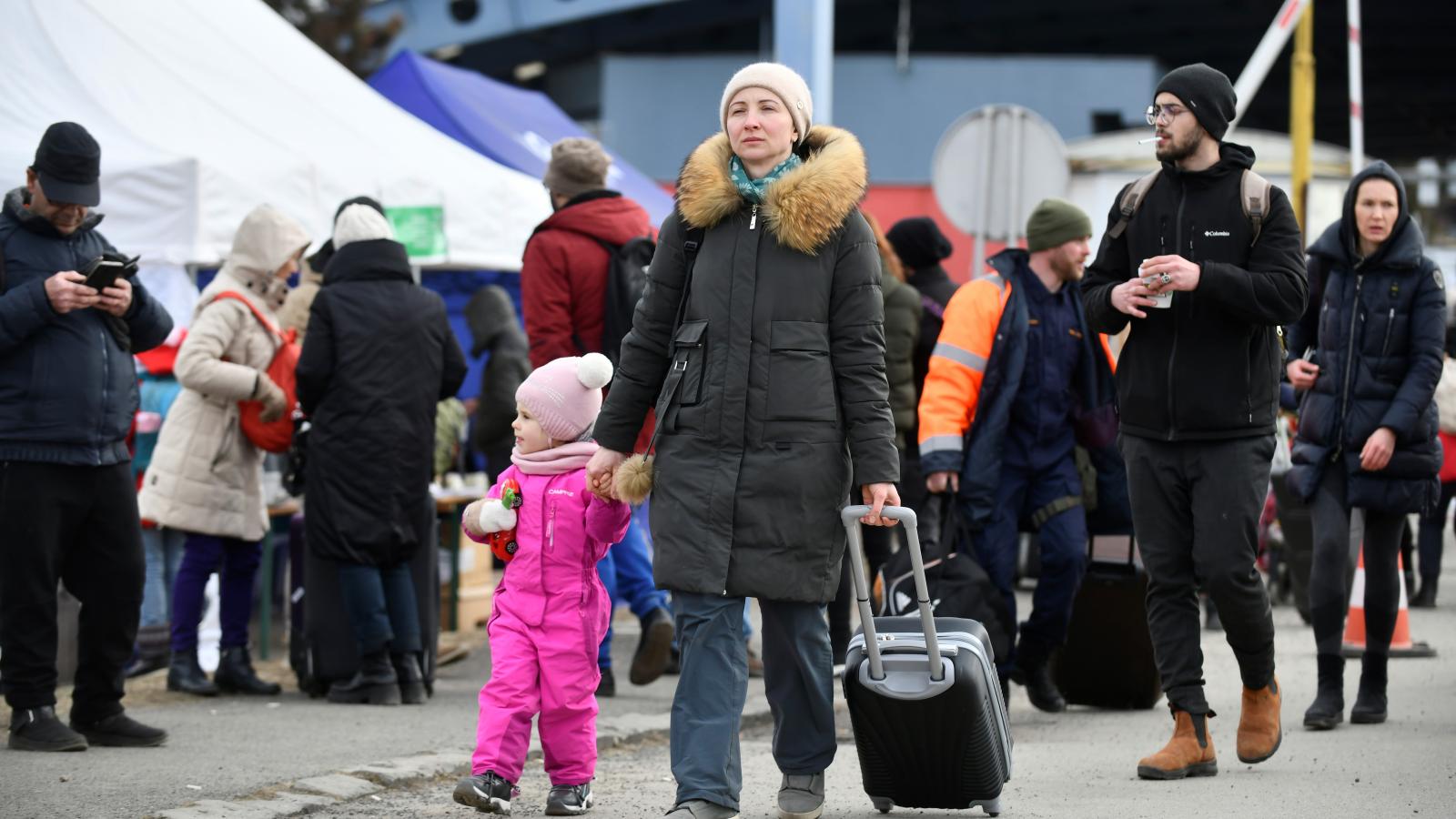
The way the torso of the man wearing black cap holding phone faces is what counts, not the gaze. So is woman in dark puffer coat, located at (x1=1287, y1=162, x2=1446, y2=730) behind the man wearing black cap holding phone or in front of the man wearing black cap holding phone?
in front

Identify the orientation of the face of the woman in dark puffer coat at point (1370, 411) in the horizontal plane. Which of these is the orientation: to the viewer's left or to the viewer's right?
to the viewer's left

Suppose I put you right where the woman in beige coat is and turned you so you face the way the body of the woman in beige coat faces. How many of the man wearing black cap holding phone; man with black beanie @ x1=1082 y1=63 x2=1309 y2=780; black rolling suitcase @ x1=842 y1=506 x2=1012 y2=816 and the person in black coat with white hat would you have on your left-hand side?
0

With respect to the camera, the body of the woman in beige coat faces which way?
to the viewer's right

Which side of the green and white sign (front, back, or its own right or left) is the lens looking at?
front

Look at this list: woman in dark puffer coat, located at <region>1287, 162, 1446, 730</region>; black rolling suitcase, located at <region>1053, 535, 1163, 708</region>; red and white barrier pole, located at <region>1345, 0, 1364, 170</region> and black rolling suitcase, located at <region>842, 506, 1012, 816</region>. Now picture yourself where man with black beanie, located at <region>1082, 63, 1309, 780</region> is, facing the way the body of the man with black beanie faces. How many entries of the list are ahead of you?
1

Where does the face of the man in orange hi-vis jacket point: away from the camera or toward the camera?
toward the camera

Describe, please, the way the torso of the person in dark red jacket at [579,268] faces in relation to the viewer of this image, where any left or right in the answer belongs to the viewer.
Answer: facing away from the viewer and to the left of the viewer

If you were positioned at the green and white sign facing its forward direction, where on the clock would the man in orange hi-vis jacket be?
The man in orange hi-vis jacket is roughly at 11 o'clock from the green and white sign.

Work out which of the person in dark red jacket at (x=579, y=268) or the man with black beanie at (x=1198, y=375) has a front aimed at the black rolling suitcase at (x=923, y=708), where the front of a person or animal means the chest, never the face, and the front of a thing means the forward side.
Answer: the man with black beanie

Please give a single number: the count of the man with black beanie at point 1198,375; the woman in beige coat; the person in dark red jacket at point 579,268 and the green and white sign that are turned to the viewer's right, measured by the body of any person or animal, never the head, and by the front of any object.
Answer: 1

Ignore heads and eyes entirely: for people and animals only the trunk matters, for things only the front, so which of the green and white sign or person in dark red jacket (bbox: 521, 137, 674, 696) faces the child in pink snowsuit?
the green and white sign

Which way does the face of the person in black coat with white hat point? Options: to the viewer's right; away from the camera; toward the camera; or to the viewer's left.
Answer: away from the camera

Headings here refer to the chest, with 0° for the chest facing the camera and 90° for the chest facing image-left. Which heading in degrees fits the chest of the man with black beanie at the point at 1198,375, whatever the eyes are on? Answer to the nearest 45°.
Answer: approximately 45°

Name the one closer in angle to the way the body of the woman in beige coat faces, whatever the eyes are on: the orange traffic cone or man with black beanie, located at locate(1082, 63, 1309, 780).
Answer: the orange traffic cone
